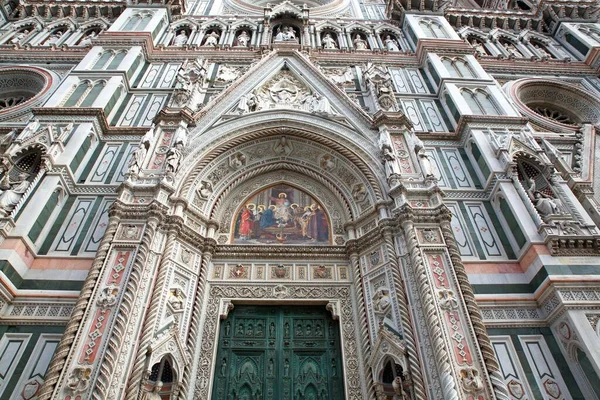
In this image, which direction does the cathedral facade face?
toward the camera

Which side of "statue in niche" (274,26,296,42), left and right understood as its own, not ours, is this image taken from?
front
